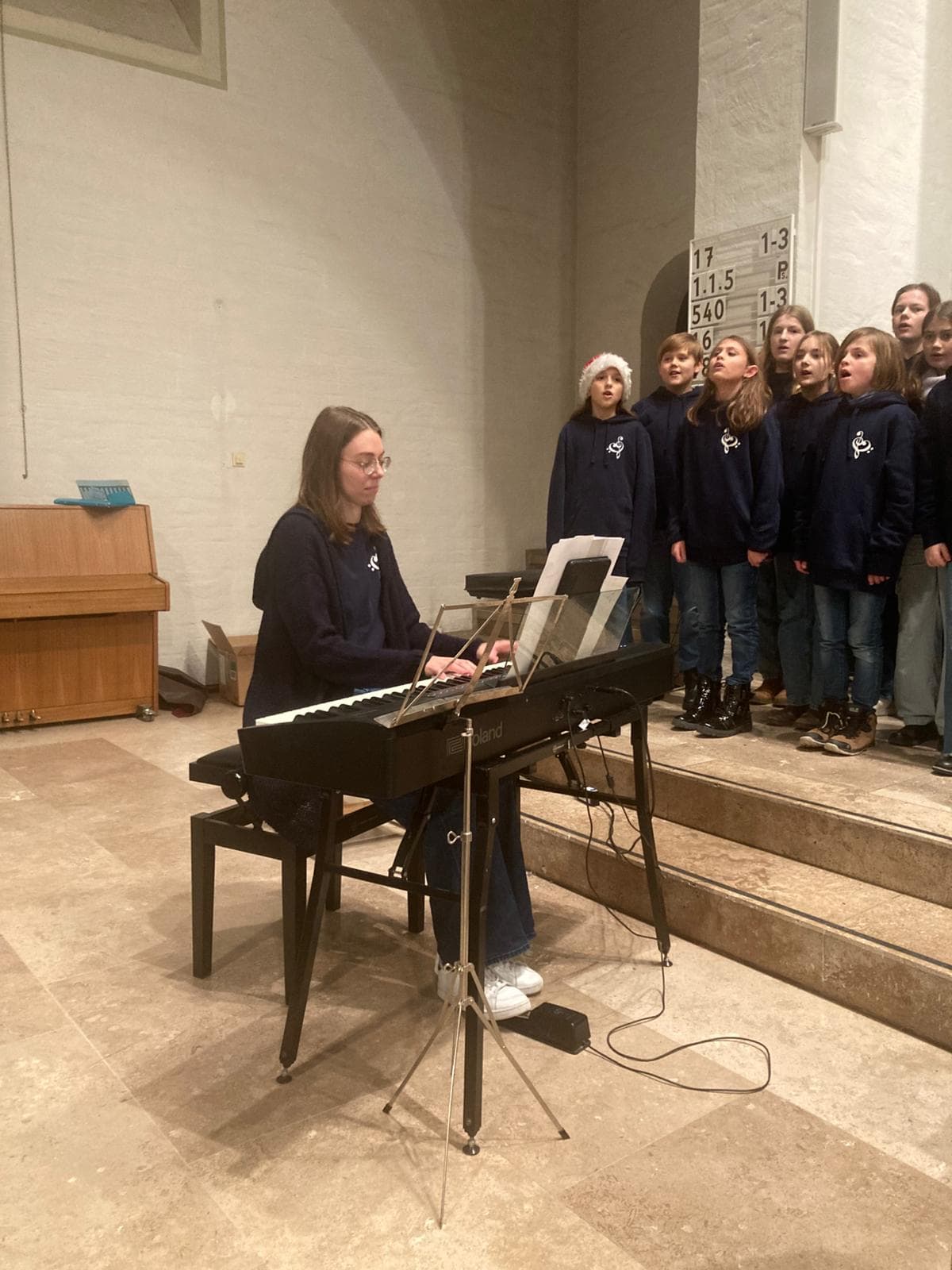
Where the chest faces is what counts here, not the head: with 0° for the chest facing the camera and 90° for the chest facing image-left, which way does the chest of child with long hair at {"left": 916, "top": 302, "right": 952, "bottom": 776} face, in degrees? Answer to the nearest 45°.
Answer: approximately 45°

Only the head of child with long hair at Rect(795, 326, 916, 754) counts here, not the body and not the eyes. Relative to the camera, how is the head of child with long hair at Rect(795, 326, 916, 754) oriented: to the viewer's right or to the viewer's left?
to the viewer's left

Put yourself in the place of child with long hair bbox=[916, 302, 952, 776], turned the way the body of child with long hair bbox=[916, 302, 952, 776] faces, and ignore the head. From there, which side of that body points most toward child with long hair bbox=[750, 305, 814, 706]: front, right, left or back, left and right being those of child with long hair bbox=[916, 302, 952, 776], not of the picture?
right

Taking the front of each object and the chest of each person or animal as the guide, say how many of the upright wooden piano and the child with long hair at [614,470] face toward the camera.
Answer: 2

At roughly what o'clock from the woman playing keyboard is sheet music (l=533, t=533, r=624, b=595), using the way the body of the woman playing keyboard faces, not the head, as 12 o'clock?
The sheet music is roughly at 12 o'clock from the woman playing keyboard.

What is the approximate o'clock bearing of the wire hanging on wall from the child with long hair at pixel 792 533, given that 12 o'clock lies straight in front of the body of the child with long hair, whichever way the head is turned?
The wire hanging on wall is roughly at 2 o'clock from the child with long hair.
